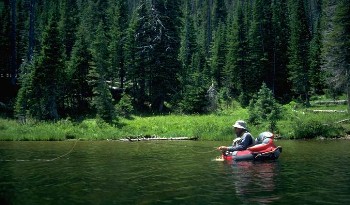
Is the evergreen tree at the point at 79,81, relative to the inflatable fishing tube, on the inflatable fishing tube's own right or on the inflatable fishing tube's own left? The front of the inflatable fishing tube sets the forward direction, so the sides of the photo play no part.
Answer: on the inflatable fishing tube's own right

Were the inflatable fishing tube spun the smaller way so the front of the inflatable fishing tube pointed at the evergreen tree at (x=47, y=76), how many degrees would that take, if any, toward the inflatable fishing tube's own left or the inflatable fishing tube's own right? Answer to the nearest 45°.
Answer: approximately 45° to the inflatable fishing tube's own right

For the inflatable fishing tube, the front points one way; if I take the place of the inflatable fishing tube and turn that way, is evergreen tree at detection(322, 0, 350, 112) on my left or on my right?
on my right

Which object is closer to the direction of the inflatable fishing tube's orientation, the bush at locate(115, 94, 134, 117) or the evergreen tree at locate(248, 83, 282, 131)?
the bush

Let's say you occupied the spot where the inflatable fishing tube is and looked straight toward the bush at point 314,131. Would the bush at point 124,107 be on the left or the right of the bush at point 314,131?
left

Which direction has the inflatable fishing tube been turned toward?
to the viewer's left

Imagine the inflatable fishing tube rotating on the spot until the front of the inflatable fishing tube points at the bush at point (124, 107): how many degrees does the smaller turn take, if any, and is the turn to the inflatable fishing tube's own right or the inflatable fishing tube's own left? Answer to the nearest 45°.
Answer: approximately 45° to the inflatable fishing tube's own right

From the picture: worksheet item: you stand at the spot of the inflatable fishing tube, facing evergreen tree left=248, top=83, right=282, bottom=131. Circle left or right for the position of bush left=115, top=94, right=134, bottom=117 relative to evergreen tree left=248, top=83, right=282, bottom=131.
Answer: left

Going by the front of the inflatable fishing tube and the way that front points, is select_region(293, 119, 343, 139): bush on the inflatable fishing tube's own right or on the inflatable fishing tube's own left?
on the inflatable fishing tube's own right

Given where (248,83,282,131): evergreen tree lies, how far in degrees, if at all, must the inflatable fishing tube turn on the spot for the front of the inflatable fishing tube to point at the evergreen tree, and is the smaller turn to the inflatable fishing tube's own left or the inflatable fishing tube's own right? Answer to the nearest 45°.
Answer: approximately 90° to the inflatable fishing tube's own right
